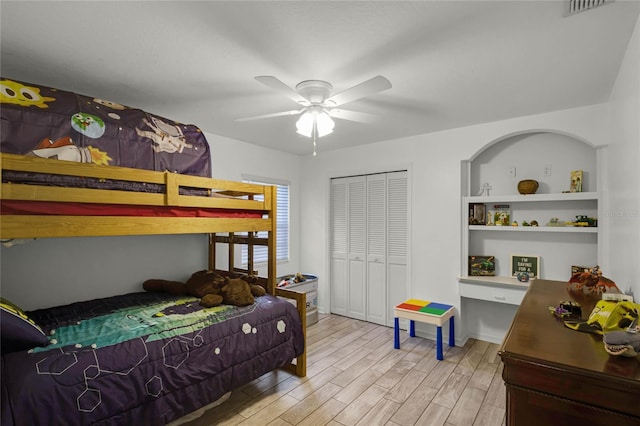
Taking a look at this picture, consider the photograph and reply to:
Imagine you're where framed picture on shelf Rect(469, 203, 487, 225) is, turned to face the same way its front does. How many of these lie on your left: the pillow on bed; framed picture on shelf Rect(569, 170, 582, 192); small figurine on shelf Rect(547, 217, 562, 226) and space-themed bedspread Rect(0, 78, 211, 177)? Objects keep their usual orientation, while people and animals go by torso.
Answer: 2

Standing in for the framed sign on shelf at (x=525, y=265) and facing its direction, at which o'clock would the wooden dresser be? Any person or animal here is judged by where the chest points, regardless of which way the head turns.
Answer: The wooden dresser is roughly at 12 o'clock from the framed sign on shelf.

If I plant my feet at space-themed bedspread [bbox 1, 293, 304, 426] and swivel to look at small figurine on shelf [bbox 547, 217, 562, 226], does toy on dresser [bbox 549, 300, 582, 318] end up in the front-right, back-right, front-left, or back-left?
front-right

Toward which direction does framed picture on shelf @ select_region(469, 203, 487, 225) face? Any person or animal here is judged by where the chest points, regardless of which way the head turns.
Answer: toward the camera

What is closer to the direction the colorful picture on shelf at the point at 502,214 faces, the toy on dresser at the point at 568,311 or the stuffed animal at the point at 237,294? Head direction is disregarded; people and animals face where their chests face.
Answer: the toy on dresser

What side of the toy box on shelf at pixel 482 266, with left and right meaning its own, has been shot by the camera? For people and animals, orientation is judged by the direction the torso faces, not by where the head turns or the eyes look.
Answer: front

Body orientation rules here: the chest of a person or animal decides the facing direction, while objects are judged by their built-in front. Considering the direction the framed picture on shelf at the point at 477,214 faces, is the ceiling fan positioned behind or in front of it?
in front

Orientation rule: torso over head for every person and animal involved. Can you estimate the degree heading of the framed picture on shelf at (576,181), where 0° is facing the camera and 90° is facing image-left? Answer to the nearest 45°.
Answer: approximately 0°

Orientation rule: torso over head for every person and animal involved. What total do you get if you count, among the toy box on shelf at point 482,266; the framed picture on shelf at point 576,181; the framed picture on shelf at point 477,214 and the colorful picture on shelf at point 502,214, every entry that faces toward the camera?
4

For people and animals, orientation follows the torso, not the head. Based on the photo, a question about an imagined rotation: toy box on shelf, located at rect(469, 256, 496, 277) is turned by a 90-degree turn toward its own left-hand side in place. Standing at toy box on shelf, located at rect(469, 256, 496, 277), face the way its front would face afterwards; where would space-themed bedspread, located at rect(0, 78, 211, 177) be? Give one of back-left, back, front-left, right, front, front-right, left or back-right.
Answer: back-right

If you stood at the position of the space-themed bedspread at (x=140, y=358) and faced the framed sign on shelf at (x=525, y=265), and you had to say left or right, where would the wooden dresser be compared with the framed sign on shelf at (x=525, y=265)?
right

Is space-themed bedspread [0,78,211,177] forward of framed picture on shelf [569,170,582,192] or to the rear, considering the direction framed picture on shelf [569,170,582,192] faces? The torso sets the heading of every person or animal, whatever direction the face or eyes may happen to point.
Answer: forward

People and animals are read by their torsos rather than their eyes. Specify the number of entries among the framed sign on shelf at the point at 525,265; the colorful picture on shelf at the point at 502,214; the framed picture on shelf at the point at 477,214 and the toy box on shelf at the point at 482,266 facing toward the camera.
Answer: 4

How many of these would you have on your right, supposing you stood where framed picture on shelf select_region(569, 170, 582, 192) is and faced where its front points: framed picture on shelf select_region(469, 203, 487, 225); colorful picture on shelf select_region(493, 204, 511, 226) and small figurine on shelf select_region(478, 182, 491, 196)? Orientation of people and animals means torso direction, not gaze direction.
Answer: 3
